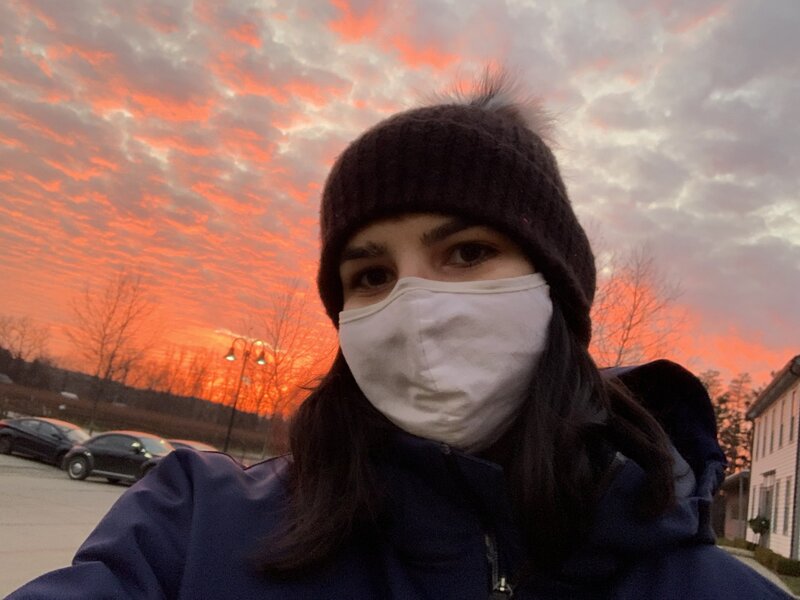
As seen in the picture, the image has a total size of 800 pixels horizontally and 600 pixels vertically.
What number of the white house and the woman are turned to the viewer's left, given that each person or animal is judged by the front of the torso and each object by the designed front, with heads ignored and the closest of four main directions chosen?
1

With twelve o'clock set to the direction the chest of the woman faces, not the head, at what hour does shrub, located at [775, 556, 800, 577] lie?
The shrub is roughly at 7 o'clock from the woman.

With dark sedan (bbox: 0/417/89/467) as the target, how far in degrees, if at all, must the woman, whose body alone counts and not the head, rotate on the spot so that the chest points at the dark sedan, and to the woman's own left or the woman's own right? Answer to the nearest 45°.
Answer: approximately 135° to the woman's own right

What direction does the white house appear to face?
to the viewer's left

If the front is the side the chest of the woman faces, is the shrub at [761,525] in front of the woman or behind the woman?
behind

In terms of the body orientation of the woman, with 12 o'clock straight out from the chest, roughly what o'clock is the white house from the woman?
The white house is roughly at 7 o'clock from the woman.

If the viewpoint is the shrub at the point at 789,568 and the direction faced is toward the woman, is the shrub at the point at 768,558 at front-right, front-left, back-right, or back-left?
back-right

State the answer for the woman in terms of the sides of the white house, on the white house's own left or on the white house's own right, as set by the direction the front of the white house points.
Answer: on the white house's own left

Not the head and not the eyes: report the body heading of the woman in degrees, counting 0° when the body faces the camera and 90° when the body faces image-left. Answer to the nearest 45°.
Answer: approximately 0°
